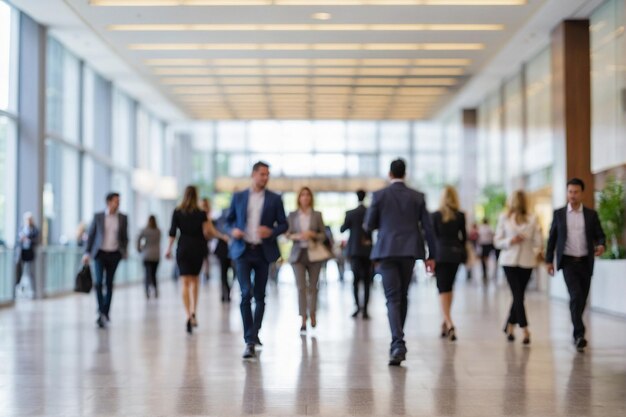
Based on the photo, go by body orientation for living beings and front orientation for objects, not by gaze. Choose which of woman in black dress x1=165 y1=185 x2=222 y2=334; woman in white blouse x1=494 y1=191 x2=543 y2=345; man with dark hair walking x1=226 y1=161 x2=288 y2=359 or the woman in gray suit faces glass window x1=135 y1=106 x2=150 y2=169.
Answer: the woman in black dress

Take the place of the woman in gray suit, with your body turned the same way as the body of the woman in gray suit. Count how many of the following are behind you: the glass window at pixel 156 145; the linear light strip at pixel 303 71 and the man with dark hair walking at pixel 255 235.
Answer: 2

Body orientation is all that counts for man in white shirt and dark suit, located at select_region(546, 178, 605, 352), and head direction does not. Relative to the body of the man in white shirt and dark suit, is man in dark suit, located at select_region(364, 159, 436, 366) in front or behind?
in front

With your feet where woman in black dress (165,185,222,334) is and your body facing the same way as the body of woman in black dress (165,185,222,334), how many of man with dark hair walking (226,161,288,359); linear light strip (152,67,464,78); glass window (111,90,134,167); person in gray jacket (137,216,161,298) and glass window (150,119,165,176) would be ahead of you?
4

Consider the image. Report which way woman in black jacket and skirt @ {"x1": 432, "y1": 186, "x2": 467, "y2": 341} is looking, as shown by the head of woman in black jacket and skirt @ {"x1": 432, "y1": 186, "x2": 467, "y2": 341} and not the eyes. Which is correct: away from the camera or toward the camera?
away from the camera

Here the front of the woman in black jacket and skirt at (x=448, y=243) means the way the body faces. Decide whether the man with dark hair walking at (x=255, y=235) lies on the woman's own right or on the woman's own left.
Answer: on the woman's own left

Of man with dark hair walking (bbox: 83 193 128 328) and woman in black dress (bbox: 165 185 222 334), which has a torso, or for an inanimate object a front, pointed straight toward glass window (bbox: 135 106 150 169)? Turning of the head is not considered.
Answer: the woman in black dress

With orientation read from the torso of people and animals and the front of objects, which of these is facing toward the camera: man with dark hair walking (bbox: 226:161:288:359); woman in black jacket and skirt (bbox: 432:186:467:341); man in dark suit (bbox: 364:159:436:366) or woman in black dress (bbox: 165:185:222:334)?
the man with dark hair walking

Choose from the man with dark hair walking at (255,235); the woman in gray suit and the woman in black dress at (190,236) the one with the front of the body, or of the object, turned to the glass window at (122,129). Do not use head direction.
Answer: the woman in black dress

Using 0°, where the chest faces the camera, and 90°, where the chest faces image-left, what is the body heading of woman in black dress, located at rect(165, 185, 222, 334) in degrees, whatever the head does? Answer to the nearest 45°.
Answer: approximately 180°

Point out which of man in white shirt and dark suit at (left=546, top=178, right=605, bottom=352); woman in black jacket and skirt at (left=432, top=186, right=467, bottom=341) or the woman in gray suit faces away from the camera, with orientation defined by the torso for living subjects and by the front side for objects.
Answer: the woman in black jacket and skirt

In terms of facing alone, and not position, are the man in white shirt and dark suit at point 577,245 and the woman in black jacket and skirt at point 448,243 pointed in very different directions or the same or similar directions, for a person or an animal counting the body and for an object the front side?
very different directions

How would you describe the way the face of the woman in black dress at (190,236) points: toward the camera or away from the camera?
away from the camera
